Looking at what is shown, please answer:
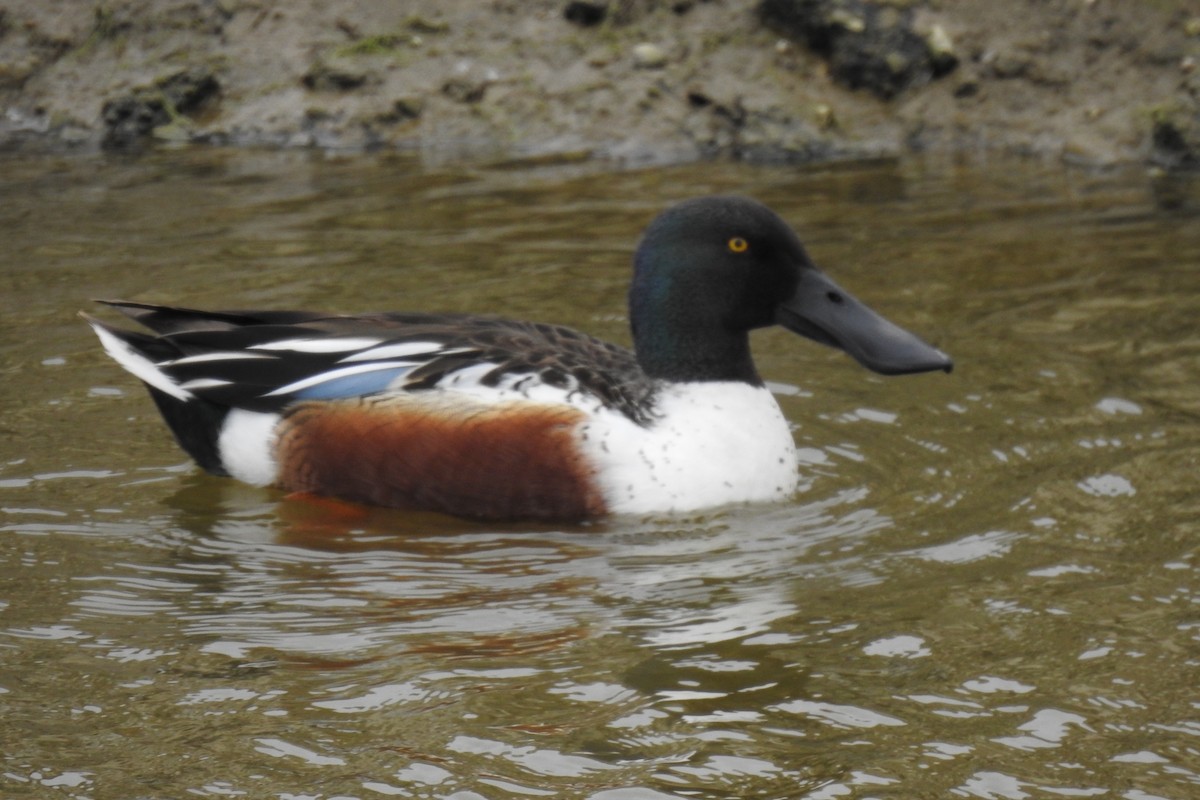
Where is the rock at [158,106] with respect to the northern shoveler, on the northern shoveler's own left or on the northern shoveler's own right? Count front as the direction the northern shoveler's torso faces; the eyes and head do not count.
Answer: on the northern shoveler's own left

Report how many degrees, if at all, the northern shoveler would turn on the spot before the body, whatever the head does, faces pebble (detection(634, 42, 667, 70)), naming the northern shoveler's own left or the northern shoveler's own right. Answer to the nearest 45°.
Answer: approximately 90° to the northern shoveler's own left

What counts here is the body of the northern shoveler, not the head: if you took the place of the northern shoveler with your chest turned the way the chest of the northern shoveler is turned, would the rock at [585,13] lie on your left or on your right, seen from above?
on your left

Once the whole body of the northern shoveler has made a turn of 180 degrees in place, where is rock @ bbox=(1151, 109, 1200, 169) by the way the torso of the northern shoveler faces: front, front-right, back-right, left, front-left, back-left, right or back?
back-right

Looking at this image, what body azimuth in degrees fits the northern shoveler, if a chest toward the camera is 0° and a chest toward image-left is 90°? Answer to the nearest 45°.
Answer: approximately 270°

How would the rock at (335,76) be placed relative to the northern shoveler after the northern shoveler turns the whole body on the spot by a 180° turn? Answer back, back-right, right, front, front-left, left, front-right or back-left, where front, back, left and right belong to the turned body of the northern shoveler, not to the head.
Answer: right
